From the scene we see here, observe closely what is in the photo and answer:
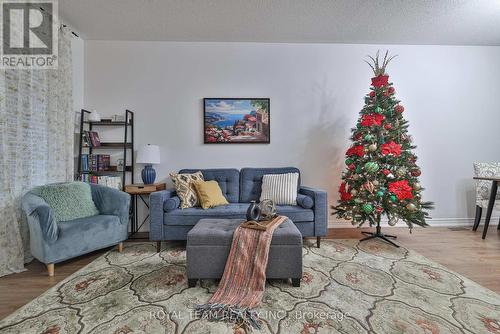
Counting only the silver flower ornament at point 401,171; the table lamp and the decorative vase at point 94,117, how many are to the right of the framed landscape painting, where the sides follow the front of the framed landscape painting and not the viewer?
2

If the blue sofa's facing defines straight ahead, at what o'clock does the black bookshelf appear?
The black bookshelf is roughly at 4 o'clock from the blue sofa.

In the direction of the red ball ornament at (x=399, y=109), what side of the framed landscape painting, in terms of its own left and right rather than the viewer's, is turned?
left

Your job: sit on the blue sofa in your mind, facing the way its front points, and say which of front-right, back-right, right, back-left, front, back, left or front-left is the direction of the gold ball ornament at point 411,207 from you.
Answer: left

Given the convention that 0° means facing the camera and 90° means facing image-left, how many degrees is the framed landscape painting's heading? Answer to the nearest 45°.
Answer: approximately 0°

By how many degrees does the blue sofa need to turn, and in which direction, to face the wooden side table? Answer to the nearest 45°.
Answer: approximately 135° to its right

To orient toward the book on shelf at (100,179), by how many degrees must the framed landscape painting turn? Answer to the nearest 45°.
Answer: approximately 90° to its right

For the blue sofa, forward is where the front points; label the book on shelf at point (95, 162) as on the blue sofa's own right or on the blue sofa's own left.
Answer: on the blue sofa's own right

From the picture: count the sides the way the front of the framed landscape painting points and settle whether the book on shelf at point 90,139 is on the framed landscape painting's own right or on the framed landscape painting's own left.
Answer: on the framed landscape painting's own right

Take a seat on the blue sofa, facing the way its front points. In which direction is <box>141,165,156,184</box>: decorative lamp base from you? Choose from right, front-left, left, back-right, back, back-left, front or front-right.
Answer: back-right

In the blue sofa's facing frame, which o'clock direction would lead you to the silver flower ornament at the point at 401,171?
The silver flower ornament is roughly at 9 o'clock from the blue sofa.

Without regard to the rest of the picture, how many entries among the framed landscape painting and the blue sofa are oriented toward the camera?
2

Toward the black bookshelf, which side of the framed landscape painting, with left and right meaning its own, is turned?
right

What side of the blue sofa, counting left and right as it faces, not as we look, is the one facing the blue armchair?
right
